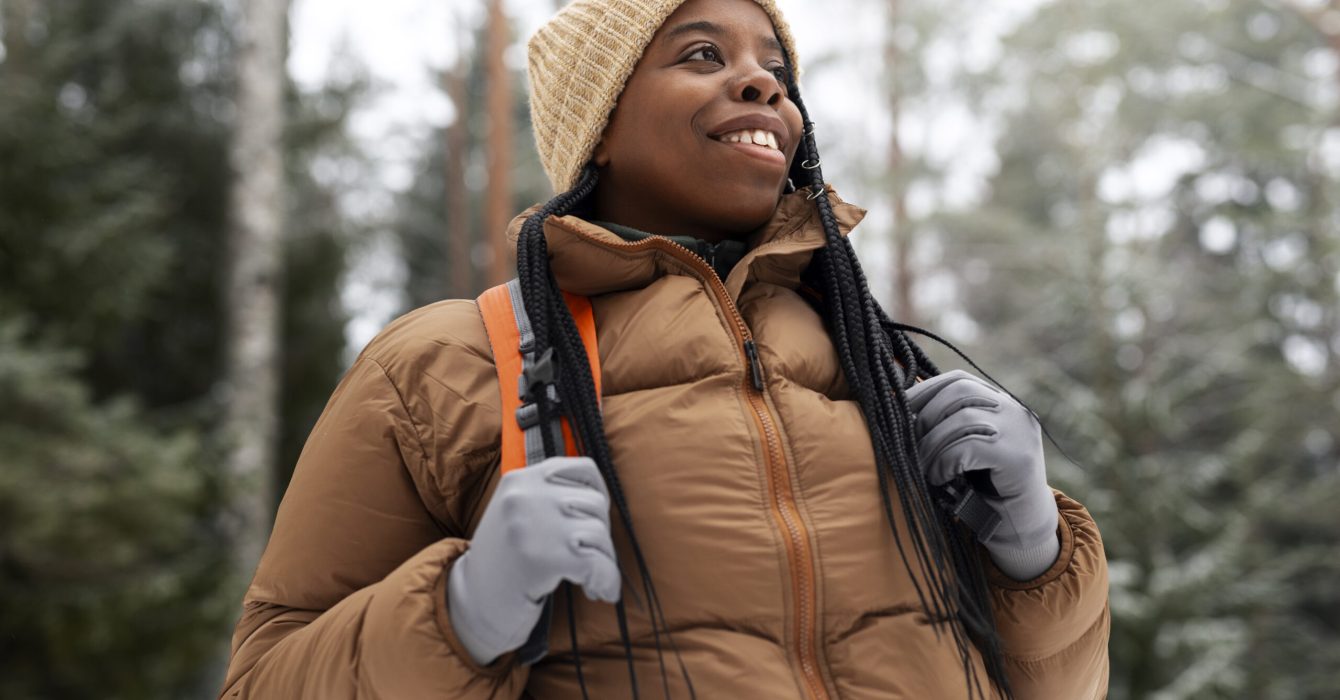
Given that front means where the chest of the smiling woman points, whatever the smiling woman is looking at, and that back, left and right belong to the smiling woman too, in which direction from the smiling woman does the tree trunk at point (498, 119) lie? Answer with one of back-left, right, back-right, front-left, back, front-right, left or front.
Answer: back-left

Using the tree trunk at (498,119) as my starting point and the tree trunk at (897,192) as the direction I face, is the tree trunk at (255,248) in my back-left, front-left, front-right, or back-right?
back-right

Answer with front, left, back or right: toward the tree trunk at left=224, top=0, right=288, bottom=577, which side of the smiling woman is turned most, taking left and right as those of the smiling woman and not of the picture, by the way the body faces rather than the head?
back

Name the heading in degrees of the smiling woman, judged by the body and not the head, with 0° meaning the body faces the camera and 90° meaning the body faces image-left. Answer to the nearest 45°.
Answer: approximately 315°

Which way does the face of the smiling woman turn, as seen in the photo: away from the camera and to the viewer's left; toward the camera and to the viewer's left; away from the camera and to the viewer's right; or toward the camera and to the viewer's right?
toward the camera and to the viewer's right

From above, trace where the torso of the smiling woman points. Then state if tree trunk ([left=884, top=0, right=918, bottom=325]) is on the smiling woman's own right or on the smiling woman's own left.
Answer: on the smiling woman's own left
